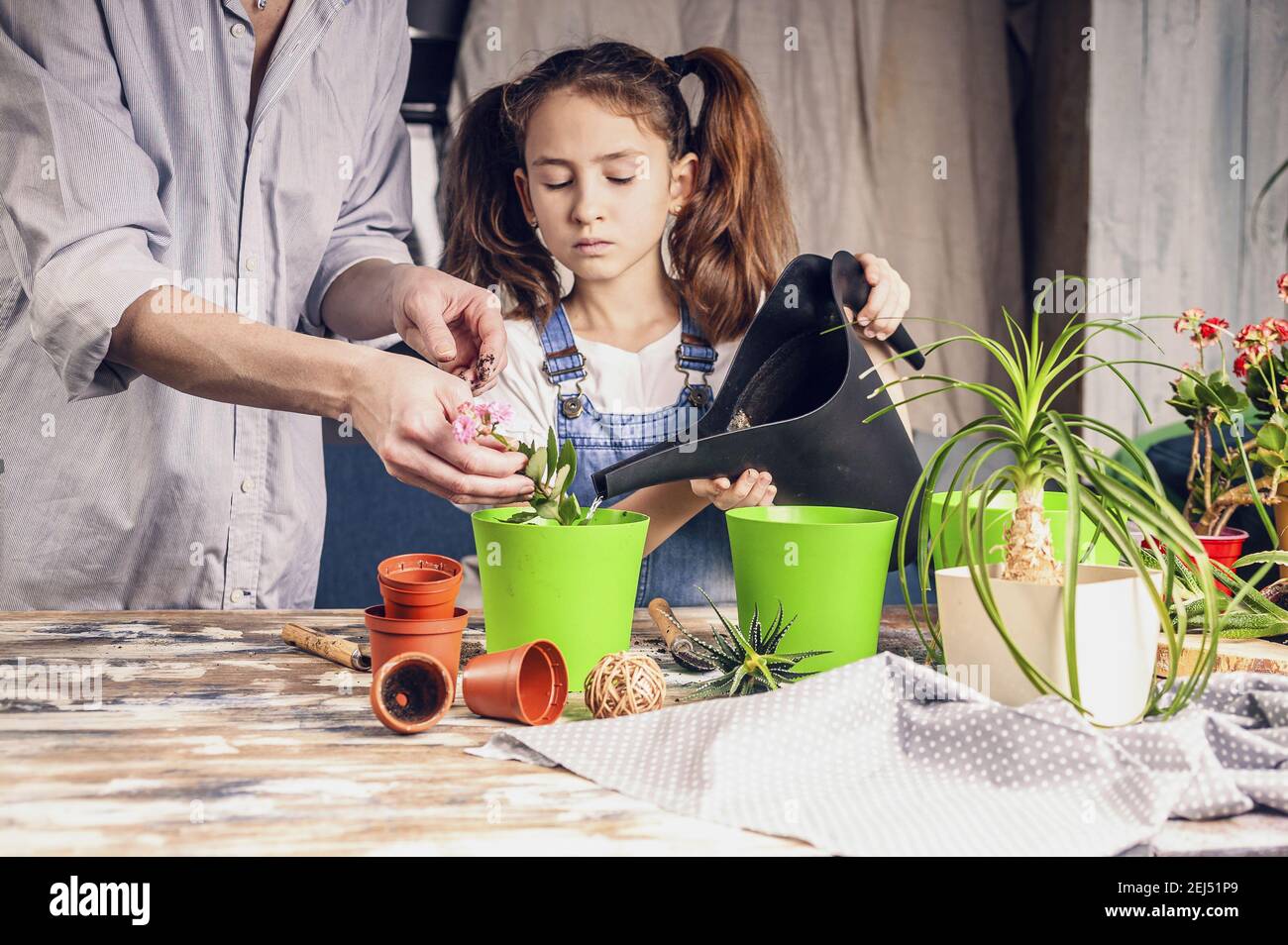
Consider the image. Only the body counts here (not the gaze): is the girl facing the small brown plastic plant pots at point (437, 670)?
yes

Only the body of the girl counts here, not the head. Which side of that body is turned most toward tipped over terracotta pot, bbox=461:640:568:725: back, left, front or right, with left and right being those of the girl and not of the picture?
front

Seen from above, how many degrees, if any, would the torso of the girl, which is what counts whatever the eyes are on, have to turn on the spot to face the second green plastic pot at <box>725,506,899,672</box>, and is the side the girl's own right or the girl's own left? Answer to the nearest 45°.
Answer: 0° — they already face it

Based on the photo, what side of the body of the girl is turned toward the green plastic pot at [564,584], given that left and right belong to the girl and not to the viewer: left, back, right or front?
front

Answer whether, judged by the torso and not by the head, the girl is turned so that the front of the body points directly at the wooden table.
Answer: yes

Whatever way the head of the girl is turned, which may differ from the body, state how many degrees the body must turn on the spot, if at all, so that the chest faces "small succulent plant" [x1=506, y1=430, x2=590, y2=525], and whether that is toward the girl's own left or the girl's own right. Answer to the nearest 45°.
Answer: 0° — they already face it

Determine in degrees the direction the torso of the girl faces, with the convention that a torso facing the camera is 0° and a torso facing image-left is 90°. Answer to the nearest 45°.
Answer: approximately 0°
